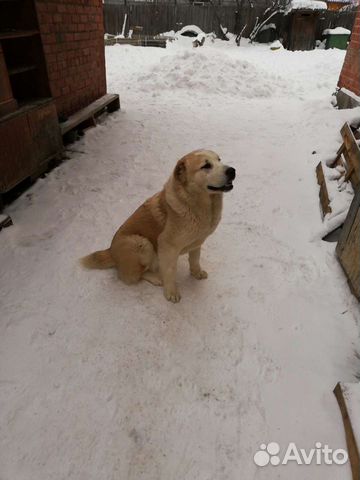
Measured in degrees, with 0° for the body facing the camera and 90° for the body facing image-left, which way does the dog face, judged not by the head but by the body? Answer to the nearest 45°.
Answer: approximately 315°

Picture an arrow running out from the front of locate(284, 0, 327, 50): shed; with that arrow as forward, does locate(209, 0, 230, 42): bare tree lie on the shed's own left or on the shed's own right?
on the shed's own right

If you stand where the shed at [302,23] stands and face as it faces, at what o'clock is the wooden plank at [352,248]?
The wooden plank is roughly at 12 o'clock from the shed.

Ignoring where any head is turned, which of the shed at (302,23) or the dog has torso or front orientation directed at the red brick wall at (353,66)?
the shed

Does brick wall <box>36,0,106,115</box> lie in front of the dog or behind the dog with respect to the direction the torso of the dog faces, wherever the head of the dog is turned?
behind

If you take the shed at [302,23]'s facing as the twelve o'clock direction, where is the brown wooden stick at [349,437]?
The brown wooden stick is roughly at 12 o'clock from the shed.

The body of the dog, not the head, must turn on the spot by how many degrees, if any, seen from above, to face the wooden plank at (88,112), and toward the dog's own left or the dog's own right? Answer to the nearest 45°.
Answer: approximately 135° to the dog's own left

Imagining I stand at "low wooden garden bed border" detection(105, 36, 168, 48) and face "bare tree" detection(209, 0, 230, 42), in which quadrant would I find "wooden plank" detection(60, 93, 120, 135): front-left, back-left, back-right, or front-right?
back-right

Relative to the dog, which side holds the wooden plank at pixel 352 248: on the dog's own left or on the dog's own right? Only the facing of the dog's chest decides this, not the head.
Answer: on the dog's own left

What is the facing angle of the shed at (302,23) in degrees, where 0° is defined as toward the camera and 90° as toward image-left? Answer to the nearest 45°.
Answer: approximately 0°
